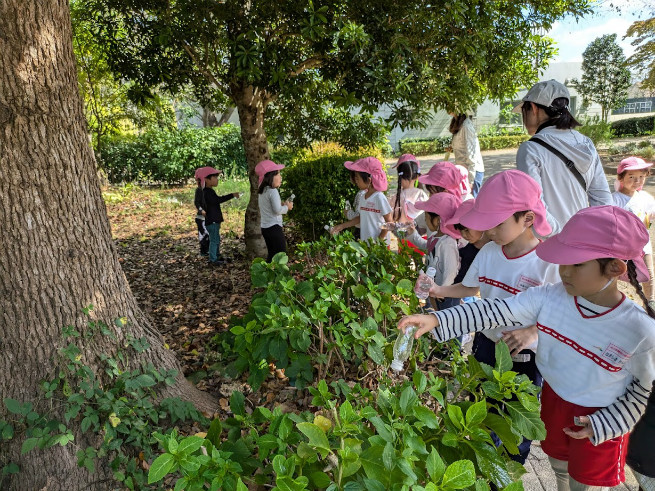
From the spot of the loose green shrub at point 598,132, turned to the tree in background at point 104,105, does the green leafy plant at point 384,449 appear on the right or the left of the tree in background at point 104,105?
left

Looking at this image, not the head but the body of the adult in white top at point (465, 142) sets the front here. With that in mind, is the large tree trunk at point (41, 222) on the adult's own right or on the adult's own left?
on the adult's own left

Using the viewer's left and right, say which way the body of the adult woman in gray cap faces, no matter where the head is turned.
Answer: facing away from the viewer and to the left of the viewer

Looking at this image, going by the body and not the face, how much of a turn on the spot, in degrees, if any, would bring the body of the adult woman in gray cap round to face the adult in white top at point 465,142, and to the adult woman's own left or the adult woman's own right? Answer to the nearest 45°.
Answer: approximately 45° to the adult woman's own right

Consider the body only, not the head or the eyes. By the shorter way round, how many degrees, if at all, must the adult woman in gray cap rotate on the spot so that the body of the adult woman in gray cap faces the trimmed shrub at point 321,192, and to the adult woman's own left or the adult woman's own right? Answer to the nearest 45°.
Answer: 0° — they already face it
